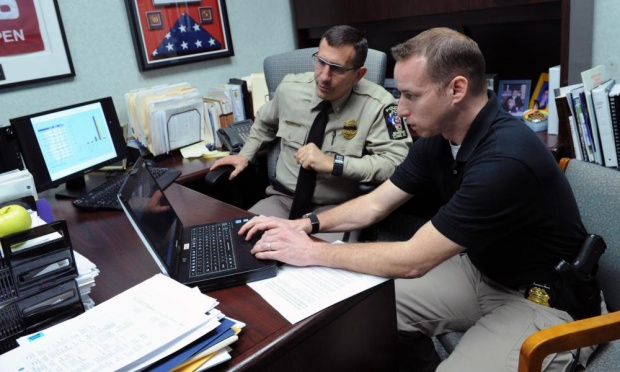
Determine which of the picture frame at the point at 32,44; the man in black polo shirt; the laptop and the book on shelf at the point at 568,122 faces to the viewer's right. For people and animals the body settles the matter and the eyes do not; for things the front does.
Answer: the laptop

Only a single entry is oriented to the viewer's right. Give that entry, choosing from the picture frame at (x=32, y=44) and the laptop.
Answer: the laptop

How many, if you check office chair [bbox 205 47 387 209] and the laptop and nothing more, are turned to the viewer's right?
1

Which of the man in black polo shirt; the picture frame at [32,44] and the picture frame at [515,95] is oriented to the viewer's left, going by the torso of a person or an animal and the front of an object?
the man in black polo shirt

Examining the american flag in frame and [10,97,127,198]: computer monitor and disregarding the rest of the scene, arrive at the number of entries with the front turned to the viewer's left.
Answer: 0

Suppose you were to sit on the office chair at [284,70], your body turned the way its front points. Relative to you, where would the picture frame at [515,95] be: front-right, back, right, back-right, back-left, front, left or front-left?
back-left

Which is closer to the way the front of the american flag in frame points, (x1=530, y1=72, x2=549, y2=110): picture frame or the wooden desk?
the wooden desk

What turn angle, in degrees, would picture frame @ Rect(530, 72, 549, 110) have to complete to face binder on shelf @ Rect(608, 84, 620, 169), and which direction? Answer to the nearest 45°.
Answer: approximately 90° to its left

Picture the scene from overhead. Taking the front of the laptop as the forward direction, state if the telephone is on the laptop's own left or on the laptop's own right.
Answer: on the laptop's own left

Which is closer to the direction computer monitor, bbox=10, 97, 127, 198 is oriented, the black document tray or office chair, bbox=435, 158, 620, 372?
the office chair

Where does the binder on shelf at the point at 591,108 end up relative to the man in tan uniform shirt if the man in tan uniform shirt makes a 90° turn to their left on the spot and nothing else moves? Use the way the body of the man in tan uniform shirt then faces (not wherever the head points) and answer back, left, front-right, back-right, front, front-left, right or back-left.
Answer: front-left

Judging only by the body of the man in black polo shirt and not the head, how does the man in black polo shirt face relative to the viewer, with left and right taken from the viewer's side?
facing to the left of the viewer

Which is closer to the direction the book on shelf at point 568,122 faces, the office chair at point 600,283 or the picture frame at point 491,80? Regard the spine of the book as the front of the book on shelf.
the office chair

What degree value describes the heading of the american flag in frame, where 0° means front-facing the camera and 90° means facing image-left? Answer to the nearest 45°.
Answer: approximately 0°
